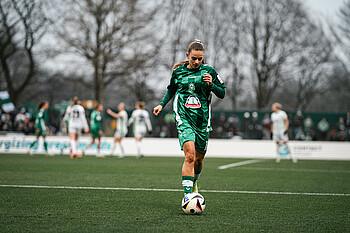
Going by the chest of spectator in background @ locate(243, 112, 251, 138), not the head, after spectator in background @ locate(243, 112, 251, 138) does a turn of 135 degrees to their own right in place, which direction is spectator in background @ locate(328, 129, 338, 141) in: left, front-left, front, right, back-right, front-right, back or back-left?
back-right

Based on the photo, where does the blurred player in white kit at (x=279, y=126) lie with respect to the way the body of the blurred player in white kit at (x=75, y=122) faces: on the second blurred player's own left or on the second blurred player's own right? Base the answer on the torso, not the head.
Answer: on the second blurred player's own right

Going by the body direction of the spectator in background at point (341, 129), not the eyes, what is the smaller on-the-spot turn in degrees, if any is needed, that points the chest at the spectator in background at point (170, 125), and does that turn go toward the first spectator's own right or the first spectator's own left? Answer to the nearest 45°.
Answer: approximately 90° to the first spectator's own right

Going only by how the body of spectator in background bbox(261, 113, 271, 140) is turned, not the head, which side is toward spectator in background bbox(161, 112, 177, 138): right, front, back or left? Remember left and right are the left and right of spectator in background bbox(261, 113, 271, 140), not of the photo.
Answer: right

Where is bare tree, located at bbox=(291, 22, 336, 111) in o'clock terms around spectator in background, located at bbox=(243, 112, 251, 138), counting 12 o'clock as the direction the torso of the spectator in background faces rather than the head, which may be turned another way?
The bare tree is roughly at 7 o'clock from the spectator in background.

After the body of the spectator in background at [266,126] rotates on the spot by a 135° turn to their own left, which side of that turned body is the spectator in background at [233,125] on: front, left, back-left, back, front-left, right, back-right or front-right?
back-left
